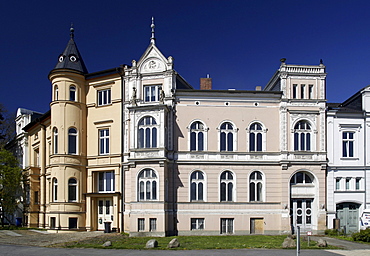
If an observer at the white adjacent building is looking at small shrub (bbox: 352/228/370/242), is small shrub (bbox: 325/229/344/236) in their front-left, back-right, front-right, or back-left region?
front-right

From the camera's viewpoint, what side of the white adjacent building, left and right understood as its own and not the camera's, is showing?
front

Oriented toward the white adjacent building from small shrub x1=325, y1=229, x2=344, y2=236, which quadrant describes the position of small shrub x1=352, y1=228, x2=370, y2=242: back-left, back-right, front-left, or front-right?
back-right

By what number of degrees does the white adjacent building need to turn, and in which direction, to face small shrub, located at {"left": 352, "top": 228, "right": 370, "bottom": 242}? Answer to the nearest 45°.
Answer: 0° — it already faces it

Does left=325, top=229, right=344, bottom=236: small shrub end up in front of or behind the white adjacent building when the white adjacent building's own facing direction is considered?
in front
